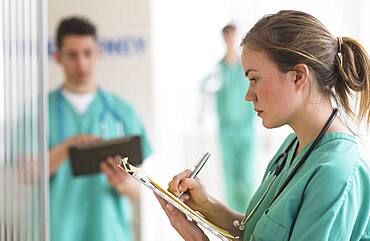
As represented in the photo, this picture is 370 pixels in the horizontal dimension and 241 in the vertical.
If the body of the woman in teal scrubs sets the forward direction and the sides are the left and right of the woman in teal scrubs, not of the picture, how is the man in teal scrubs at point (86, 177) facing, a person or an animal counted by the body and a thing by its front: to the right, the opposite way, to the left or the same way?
to the left

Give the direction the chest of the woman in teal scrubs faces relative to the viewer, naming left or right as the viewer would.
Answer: facing to the left of the viewer

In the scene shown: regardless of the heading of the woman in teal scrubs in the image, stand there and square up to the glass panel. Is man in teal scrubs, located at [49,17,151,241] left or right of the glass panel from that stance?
right

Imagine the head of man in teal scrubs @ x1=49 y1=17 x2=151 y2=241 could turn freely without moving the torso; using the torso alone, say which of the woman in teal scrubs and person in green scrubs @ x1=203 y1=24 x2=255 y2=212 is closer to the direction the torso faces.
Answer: the woman in teal scrubs

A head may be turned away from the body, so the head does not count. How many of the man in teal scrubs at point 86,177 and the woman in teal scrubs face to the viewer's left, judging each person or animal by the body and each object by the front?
1

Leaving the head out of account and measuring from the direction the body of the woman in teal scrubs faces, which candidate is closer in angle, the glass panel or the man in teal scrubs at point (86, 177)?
the glass panel

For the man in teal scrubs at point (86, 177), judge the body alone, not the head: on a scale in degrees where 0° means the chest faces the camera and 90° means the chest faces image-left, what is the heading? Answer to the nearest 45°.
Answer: approximately 0°

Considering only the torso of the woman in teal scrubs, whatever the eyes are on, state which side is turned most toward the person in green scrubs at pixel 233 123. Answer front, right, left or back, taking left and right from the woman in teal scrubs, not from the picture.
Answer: right

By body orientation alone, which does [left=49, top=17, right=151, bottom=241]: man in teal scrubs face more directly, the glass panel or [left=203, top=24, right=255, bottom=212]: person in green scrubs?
the glass panel
